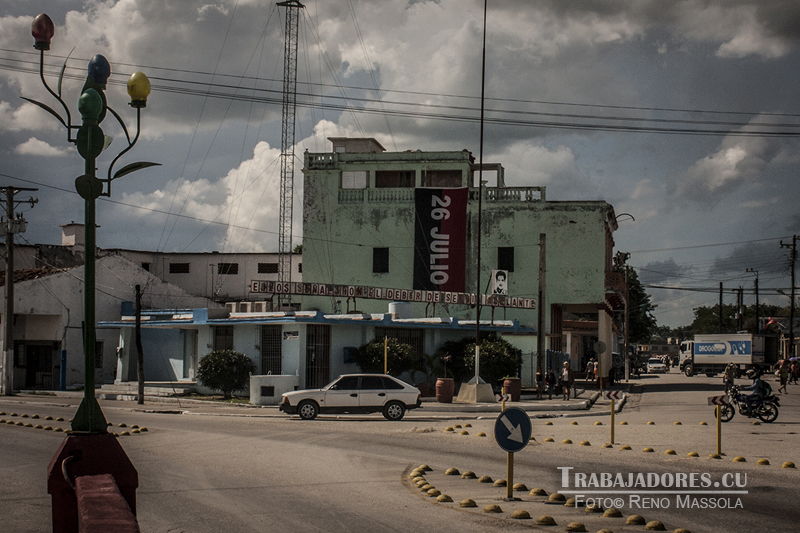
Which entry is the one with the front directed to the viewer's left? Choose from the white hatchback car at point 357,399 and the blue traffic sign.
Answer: the white hatchback car

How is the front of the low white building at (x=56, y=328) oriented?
toward the camera

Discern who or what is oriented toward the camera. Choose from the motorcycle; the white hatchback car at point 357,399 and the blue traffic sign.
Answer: the blue traffic sign

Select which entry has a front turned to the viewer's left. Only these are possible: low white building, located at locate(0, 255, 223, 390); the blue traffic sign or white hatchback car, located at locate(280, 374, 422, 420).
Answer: the white hatchback car

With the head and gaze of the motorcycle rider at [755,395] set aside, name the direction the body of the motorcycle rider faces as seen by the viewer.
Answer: to the viewer's left

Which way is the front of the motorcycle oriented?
to the viewer's left

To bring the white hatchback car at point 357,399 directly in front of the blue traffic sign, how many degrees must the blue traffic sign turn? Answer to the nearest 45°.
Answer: approximately 180°

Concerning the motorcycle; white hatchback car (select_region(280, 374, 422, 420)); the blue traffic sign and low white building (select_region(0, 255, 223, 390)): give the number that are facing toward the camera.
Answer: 2

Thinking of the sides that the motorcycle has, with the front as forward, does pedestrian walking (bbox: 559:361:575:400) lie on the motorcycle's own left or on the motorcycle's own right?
on the motorcycle's own right
